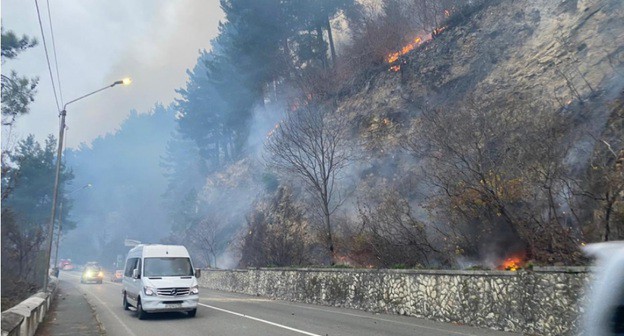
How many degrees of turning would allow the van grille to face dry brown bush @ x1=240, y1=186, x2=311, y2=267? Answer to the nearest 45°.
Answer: approximately 135° to its left

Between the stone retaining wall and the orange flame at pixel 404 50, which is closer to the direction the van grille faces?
the stone retaining wall

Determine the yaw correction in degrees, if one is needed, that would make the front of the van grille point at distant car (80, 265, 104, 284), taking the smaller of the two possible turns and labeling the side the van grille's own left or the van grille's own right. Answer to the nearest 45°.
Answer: approximately 180°

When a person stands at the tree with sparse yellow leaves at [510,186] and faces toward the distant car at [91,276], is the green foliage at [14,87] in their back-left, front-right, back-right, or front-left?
front-left

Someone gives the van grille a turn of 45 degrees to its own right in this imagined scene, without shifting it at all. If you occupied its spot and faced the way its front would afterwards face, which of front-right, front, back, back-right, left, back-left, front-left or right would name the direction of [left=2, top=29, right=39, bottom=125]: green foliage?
right

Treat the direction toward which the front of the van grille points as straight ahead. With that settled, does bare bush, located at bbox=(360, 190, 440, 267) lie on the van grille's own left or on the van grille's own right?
on the van grille's own left

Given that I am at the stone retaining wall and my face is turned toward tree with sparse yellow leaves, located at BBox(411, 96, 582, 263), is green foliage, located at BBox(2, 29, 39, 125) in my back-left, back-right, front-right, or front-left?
back-left

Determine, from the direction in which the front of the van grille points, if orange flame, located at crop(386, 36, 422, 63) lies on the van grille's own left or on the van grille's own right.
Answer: on the van grille's own left

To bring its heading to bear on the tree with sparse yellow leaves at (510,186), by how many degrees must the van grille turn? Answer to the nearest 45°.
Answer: approximately 90° to its left

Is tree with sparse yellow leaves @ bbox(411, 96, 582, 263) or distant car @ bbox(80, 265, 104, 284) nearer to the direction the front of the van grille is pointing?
the tree with sparse yellow leaves

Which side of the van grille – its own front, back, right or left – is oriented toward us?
front
